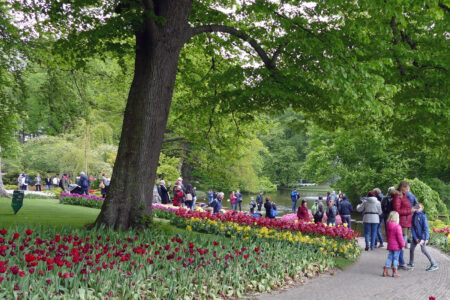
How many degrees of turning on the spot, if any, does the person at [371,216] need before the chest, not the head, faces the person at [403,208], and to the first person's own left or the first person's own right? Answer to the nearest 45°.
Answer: approximately 180°

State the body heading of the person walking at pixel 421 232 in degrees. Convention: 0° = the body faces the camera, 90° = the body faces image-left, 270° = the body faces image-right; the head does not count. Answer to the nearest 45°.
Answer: approximately 45°
